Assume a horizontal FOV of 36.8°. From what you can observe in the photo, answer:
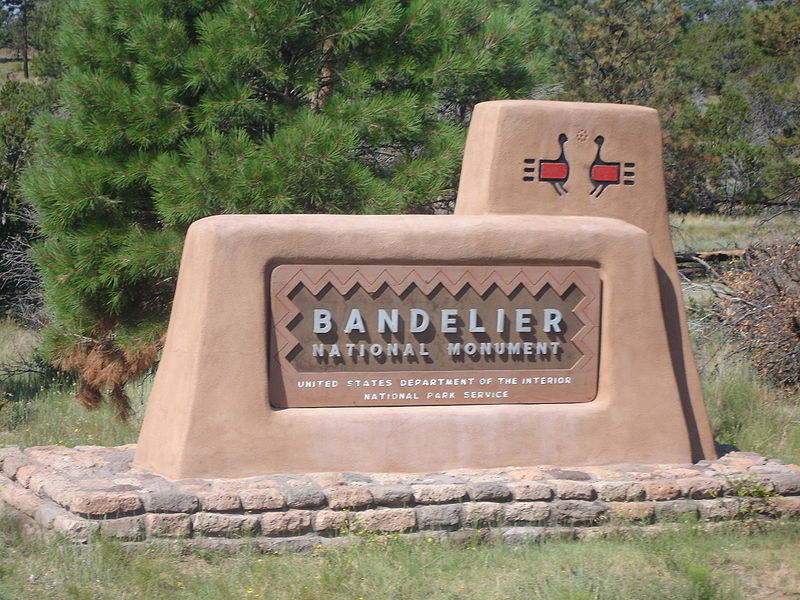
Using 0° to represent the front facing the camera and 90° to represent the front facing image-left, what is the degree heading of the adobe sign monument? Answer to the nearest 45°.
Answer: approximately 0°

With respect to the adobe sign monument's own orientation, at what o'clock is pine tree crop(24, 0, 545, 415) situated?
The pine tree is roughly at 5 o'clock from the adobe sign monument.

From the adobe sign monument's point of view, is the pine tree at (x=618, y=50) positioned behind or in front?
behind

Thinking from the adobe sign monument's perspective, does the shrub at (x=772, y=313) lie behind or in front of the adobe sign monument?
behind
